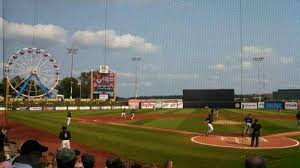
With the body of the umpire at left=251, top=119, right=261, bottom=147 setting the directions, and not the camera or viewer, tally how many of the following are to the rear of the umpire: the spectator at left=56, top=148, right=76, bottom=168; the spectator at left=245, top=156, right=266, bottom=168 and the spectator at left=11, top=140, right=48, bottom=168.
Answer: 3

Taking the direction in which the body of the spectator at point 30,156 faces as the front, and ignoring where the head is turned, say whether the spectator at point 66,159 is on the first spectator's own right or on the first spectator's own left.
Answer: on the first spectator's own right

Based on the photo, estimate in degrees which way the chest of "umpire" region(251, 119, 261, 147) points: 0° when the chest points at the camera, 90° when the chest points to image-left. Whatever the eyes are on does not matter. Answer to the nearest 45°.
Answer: approximately 180°

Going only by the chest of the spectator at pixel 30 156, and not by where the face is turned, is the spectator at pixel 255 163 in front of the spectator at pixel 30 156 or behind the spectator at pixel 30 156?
in front

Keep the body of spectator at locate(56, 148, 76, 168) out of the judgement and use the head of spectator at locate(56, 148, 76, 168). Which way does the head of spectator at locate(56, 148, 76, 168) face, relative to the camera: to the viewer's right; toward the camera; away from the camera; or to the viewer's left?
away from the camera

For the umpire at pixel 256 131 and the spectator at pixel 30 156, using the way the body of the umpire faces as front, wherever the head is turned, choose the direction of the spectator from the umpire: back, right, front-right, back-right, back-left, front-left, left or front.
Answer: back
